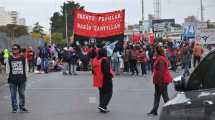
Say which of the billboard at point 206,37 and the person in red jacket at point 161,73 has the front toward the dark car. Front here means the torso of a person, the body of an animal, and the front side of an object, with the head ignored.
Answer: the billboard

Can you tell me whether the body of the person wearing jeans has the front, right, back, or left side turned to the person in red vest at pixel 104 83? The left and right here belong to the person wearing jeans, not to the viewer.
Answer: left

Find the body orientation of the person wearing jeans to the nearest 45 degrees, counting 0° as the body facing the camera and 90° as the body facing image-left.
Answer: approximately 0°

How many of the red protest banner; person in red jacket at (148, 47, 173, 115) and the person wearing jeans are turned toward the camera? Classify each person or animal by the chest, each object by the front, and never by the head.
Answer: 2

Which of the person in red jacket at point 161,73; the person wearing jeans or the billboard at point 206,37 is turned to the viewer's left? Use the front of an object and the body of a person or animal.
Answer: the person in red jacket

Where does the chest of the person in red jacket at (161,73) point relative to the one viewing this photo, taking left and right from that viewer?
facing to the left of the viewer

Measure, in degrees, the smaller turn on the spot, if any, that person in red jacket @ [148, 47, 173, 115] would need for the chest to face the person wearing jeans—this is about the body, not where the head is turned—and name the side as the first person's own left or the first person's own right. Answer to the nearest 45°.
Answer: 0° — they already face them

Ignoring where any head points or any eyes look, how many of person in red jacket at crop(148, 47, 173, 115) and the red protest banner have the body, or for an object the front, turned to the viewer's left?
1

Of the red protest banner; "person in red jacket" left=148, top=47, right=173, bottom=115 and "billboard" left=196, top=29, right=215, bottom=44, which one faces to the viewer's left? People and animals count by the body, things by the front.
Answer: the person in red jacket
